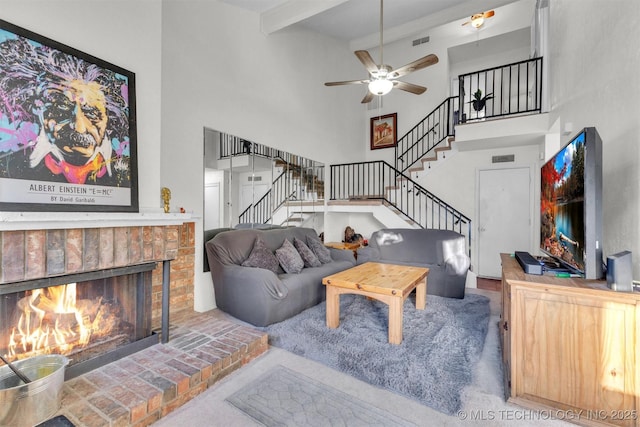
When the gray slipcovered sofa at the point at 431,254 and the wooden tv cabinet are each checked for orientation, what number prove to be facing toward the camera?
1

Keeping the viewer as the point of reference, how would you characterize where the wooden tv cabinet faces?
facing to the left of the viewer

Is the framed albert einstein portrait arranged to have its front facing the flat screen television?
yes

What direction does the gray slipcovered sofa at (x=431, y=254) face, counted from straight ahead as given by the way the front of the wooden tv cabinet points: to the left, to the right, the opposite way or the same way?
to the left

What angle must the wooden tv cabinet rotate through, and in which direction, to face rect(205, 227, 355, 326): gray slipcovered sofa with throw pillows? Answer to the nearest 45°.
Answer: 0° — it already faces it

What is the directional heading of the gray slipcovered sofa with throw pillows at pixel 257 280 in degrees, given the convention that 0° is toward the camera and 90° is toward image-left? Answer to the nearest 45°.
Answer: approximately 315°

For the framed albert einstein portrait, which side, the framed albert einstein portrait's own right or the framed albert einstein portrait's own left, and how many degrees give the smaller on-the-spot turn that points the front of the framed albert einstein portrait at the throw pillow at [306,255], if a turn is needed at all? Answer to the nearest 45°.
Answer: approximately 45° to the framed albert einstein portrait's own left

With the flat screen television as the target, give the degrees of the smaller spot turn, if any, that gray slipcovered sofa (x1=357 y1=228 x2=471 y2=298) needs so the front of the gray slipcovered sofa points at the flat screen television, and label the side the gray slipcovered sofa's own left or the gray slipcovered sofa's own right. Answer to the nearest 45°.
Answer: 0° — it already faces it

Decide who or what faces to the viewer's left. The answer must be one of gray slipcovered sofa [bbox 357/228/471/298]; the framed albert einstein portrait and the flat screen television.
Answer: the flat screen television

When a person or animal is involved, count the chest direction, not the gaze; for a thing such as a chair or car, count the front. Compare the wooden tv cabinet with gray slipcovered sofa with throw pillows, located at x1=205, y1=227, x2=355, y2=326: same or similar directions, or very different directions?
very different directions
